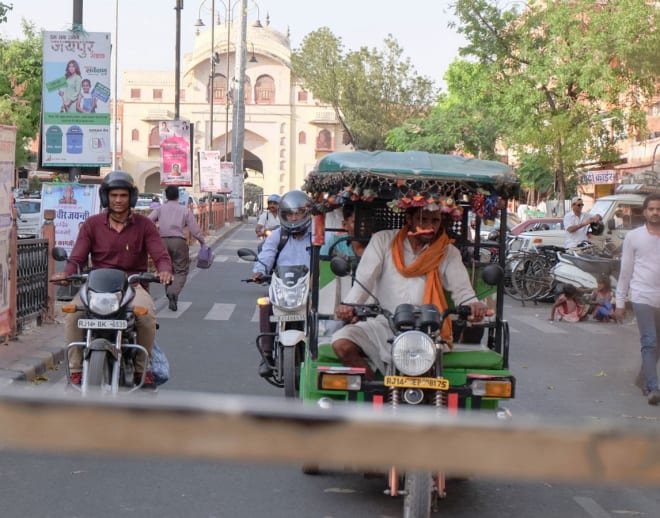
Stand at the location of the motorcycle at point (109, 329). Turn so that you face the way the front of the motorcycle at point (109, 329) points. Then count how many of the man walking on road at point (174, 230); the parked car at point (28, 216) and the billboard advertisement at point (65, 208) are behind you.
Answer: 3

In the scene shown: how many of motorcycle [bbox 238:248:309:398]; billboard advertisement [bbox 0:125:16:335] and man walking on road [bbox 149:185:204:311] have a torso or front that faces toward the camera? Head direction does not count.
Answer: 2

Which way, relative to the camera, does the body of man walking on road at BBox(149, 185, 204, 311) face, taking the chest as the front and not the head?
away from the camera

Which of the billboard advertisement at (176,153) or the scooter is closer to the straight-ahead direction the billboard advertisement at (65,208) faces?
the scooter

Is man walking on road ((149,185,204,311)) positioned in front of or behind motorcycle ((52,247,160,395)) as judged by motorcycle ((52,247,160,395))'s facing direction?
behind

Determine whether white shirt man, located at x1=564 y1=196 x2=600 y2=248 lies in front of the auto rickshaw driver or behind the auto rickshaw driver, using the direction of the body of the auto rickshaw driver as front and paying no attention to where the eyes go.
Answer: behind

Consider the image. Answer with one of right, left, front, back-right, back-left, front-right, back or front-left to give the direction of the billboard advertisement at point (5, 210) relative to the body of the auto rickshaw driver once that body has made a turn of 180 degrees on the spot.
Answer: front-left

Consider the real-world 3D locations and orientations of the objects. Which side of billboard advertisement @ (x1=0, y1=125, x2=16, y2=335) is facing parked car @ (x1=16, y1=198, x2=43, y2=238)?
back

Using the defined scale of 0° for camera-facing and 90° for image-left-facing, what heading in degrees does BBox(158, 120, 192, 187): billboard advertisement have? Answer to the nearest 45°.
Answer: approximately 0°

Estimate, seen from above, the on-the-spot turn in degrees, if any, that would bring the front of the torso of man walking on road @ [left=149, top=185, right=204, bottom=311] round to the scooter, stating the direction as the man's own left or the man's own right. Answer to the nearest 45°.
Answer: approximately 90° to the man's own right

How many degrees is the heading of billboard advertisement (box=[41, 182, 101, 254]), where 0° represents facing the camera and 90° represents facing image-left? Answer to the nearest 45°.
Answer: approximately 0°
